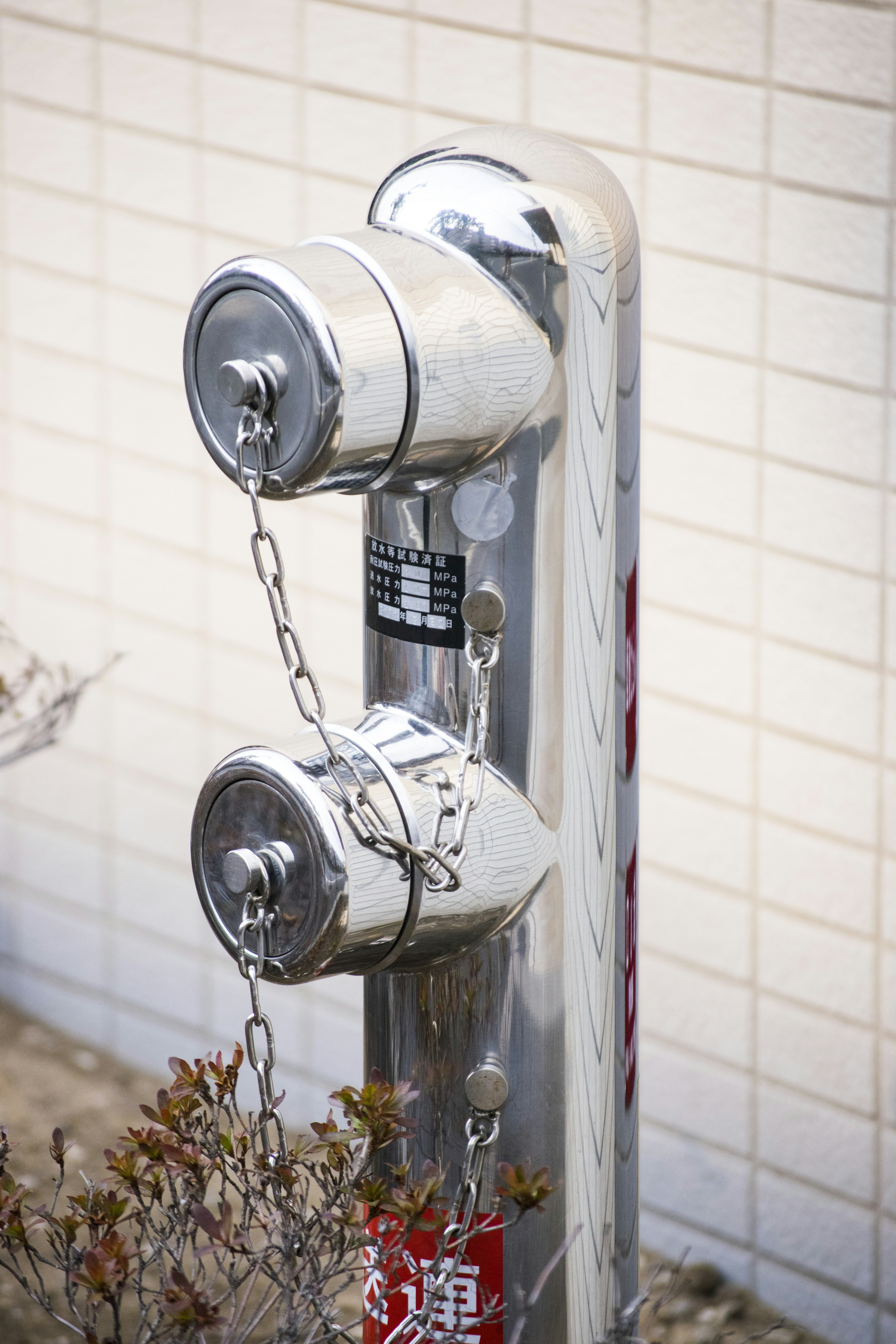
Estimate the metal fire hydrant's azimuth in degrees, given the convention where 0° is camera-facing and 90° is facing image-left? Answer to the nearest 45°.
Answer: approximately 45°
